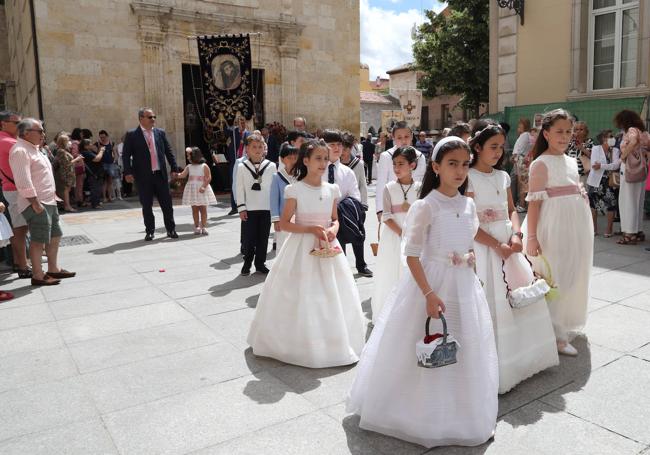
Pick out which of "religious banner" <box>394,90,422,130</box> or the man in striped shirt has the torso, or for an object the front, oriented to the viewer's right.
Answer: the man in striped shirt

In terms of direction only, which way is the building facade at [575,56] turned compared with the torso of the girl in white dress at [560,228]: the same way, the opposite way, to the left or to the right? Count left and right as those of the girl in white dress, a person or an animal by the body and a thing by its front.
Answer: to the right

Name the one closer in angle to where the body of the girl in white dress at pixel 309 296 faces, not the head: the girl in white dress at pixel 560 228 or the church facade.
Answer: the girl in white dress

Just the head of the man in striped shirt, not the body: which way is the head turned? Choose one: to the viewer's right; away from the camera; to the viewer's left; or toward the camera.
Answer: to the viewer's right

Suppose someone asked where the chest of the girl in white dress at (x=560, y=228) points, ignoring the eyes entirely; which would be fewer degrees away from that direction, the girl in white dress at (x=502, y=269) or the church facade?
the girl in white dress

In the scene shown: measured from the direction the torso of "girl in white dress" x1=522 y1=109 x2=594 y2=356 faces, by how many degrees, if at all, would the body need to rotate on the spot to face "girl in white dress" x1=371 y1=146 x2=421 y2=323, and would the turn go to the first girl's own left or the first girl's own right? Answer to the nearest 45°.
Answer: approximately 135° to the first girl's own right

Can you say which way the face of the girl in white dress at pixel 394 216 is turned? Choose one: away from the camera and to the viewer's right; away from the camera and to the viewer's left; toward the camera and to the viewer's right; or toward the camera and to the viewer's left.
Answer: toward the camera and to the viewer's left

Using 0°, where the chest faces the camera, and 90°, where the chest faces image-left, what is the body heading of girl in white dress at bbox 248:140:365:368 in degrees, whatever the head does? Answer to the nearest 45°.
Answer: approximately 315°

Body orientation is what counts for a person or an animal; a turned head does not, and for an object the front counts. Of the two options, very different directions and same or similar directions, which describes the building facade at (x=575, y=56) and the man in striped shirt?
very different directions

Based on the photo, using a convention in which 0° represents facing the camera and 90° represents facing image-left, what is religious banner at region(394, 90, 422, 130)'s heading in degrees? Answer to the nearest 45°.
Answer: approximately 0°

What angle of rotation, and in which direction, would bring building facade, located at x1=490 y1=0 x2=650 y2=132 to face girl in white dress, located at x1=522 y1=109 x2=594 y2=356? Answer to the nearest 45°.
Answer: approximately 45° to its left

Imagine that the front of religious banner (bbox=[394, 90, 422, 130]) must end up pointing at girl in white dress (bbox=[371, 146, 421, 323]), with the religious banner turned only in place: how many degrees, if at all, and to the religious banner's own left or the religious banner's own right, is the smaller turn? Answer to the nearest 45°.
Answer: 0° — it already faces them

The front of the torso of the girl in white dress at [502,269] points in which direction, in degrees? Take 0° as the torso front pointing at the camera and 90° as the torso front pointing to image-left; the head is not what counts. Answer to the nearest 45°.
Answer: approximately 315°
